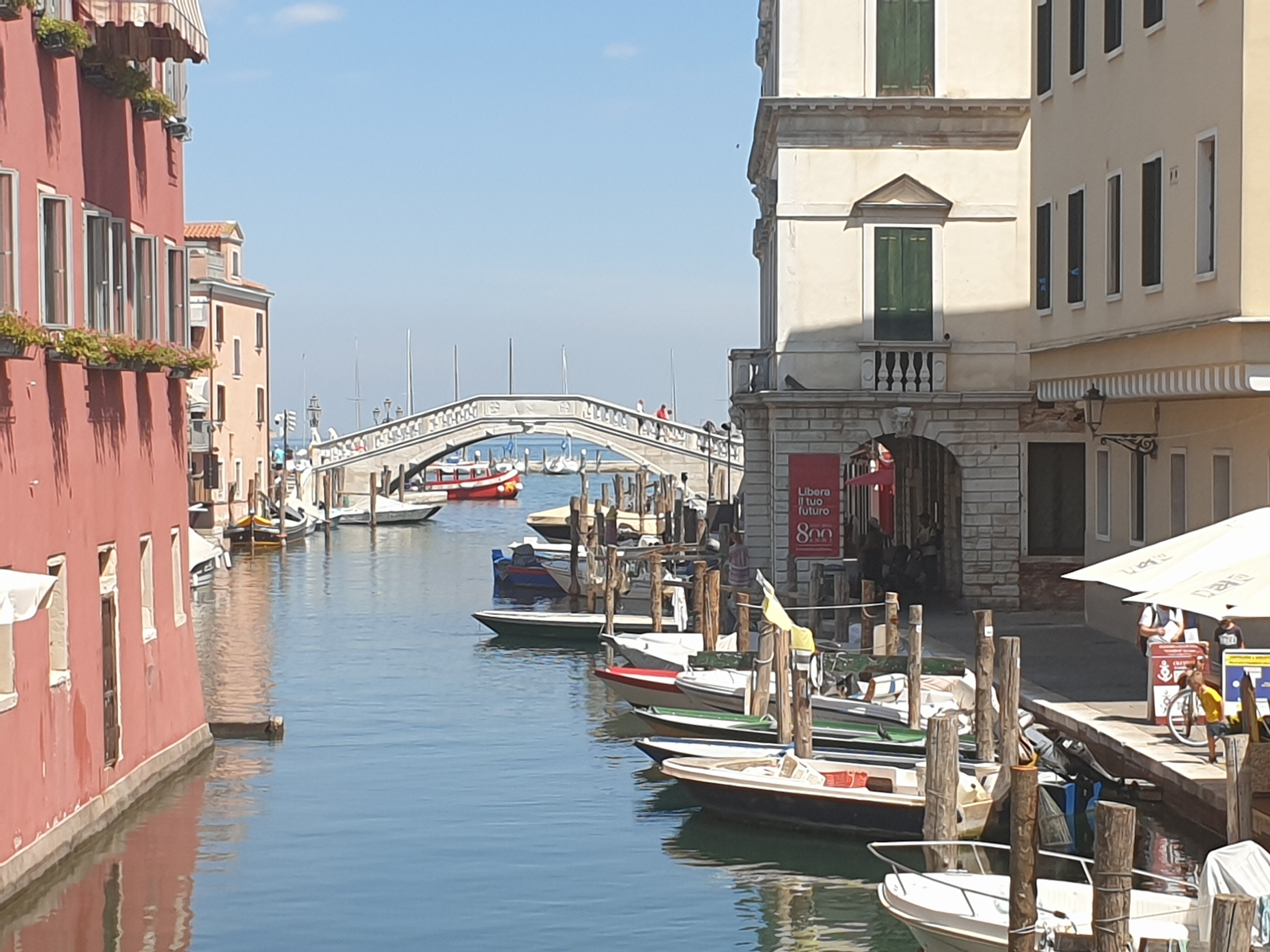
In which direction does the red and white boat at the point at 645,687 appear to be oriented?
to the viewer's left

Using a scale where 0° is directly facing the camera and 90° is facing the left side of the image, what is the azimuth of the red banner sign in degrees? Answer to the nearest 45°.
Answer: approximately 0°

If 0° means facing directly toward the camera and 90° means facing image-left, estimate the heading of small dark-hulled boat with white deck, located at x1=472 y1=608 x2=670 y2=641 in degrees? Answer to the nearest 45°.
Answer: approximately 90°

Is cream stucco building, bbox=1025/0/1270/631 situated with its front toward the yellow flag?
yes

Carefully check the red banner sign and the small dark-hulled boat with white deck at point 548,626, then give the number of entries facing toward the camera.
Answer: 1

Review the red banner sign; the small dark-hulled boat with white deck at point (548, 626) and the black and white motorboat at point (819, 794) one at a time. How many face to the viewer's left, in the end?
2

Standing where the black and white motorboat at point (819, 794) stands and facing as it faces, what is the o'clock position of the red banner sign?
The red banner sign is roughly at 3 o'clock from the black and white motorboat.

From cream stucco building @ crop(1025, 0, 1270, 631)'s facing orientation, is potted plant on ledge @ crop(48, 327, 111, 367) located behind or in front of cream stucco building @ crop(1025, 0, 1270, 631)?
in front

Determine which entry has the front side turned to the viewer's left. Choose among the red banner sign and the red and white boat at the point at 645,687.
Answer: the red and white boat

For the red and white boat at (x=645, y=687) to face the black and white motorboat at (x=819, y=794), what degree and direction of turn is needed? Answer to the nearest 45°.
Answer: approximately 90° to its left

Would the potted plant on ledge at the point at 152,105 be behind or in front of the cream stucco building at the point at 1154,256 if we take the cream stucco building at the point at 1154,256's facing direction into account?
in front

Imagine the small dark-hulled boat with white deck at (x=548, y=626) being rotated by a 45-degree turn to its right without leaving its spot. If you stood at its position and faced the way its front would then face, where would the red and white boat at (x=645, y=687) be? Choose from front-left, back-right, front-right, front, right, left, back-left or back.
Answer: back-left

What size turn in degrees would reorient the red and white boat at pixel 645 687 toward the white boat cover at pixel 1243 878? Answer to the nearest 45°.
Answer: approximately 90° to its left

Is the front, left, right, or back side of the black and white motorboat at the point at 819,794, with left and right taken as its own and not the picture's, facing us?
left
